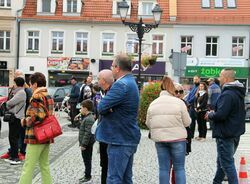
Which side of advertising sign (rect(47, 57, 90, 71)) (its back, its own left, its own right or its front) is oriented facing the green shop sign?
left

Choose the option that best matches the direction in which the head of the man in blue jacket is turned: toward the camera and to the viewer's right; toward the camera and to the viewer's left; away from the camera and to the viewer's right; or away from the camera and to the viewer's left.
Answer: away from the camera and to the viewer's left

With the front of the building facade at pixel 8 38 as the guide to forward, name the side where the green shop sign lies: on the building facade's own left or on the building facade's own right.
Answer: on the building facade's own left

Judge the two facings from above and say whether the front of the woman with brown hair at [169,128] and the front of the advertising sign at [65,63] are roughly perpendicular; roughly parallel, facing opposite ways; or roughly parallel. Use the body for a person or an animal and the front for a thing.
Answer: roughly parallel, facing opposite ways

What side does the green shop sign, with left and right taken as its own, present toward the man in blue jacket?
front

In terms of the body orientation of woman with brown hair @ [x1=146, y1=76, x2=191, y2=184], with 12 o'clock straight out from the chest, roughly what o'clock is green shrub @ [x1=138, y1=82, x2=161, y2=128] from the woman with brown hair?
The green shrub is roughly at 12 o'clock from the woman with brown hair.

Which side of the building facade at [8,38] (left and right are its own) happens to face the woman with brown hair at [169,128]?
front

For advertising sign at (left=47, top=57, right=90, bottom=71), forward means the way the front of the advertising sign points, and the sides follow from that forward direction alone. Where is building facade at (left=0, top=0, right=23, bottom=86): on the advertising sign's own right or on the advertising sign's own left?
on the advertising sign's own right

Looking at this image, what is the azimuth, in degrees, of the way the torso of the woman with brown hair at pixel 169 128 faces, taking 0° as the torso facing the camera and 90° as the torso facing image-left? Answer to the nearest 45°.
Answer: approximately 180°

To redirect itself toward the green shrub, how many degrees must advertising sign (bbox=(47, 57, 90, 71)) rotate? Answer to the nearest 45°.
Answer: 0° — it already faces it

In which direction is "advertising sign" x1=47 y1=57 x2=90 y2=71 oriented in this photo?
toward the camera
